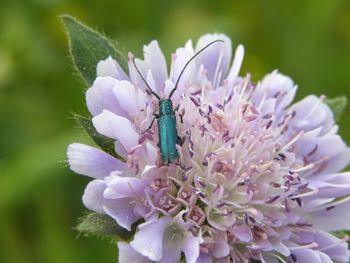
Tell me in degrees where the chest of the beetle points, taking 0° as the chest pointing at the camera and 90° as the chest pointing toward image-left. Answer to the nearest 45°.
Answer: approximately 180°
